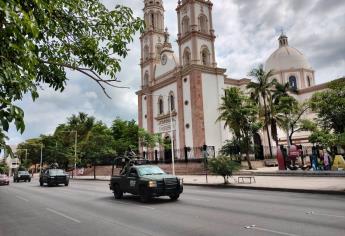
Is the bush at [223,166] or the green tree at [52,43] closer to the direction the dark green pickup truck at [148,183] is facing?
the green tree

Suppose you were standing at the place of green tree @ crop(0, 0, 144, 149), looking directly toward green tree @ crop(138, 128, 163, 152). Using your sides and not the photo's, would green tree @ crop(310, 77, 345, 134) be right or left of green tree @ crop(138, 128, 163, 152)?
right

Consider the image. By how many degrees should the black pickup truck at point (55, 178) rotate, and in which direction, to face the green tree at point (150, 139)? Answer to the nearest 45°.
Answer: approximately 90° to its left

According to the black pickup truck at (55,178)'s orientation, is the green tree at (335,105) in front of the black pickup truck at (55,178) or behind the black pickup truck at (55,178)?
in front

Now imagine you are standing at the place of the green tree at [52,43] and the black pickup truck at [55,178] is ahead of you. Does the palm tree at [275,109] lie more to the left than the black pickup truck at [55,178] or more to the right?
right

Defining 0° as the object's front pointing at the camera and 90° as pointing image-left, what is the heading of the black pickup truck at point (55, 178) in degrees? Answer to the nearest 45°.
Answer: approximately 315°

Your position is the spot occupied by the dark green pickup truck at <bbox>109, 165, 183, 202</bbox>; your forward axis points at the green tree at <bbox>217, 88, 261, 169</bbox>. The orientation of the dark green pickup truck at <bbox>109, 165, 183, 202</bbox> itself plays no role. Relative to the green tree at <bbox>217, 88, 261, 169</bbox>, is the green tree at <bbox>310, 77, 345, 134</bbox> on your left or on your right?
right

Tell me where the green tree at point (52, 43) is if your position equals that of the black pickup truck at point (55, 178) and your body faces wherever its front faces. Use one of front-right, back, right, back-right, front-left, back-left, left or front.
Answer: front-right
